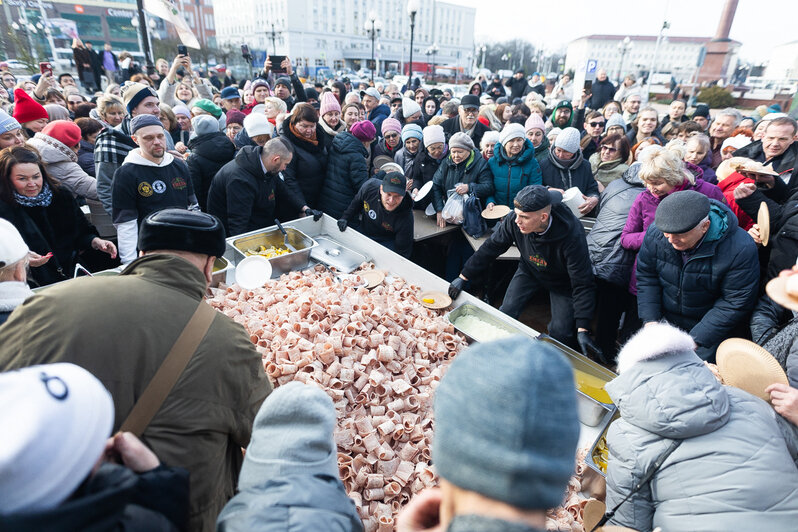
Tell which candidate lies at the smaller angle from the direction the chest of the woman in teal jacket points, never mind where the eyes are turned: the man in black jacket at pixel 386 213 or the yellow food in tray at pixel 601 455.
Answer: the yellow food in tray

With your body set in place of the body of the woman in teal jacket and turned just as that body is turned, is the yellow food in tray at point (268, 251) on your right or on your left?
on your right

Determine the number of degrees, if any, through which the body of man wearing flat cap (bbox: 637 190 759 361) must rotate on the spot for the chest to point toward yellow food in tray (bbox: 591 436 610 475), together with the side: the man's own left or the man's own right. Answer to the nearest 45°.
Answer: approximately 45° to the man's own left

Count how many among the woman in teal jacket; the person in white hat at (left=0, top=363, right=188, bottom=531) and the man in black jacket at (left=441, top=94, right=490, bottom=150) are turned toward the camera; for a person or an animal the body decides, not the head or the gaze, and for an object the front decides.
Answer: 2

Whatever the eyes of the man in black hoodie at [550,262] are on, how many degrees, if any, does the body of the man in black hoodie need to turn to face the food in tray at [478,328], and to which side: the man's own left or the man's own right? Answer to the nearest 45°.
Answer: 0° — they already face it

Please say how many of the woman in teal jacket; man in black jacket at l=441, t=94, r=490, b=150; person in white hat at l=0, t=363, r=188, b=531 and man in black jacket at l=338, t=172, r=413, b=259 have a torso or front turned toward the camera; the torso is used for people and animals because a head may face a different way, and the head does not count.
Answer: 3

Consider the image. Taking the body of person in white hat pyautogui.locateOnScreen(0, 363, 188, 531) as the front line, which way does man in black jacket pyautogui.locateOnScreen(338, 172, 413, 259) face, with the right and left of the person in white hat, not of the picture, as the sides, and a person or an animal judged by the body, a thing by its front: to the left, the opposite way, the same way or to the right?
the opposite way

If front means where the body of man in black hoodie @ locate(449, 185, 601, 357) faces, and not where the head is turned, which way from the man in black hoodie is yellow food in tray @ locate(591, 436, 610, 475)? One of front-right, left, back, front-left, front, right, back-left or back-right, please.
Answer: front-left

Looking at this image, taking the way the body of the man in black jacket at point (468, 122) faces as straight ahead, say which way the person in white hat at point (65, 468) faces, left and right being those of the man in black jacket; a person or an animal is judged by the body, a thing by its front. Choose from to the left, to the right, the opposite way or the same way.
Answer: the opposite way

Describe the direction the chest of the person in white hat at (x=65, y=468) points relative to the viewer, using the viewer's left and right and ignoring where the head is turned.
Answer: facing away from the viewer and to the right of the viewer

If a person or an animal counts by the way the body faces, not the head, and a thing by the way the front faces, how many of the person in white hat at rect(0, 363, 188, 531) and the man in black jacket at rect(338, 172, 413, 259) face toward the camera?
1

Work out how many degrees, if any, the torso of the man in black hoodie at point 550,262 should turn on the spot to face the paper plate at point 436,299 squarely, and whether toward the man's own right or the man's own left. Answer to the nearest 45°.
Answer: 0° — they already face it

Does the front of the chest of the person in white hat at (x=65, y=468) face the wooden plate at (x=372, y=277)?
yes
